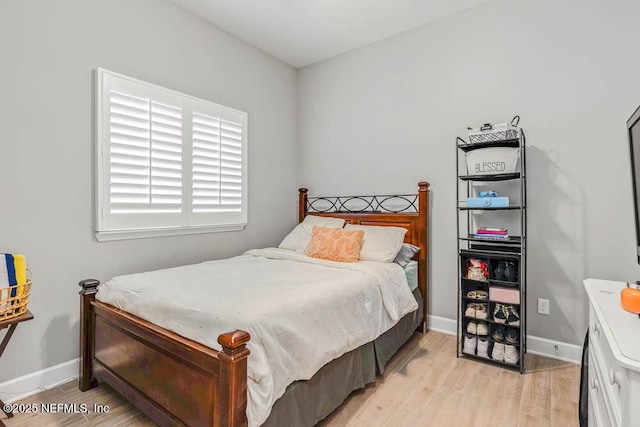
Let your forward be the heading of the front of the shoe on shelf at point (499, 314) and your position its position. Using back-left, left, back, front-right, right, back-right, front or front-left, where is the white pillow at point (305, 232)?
right

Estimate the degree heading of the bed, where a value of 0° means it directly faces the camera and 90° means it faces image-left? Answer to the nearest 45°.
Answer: approximately 45°

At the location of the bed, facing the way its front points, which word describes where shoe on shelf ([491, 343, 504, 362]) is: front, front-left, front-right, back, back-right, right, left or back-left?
back-left

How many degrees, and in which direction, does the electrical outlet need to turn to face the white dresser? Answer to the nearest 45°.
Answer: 0° — it already faces it

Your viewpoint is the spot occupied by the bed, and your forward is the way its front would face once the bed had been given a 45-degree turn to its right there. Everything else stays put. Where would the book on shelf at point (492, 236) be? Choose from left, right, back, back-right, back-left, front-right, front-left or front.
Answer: back

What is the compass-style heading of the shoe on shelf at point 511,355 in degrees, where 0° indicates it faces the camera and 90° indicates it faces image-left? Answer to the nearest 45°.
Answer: approximately 0°
